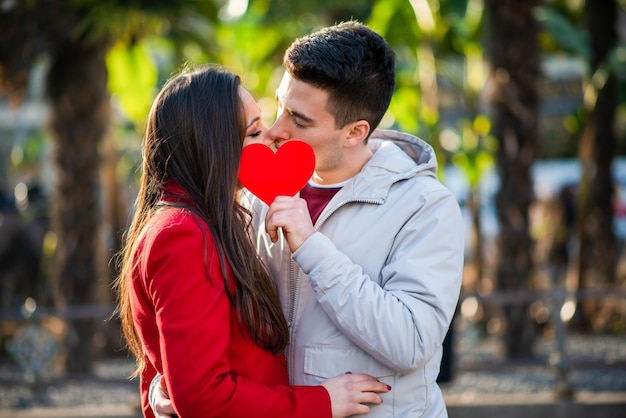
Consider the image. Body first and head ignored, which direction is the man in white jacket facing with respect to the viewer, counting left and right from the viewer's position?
facing the viewer and to the left of the viewer

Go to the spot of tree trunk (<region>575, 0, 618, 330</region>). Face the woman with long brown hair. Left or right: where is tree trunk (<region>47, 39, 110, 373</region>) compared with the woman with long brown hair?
right

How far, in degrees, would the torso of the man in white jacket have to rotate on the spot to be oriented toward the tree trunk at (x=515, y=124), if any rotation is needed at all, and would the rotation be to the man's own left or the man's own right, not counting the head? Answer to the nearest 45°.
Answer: approximately 135° to the man's own right

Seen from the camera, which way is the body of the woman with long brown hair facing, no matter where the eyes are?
to the viewer's right

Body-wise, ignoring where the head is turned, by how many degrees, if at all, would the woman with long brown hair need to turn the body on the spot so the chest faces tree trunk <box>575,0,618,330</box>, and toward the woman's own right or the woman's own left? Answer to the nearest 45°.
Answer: approximately 45° to the woman's own left

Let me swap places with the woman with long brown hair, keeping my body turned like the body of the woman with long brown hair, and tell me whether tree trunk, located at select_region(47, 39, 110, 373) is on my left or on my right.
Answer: on my left

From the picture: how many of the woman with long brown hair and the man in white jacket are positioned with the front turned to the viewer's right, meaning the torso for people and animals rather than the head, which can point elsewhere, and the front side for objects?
1
